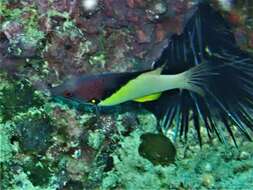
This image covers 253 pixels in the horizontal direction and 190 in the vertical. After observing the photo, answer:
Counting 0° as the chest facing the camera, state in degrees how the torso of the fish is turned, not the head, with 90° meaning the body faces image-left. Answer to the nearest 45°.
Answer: approximately 90°
